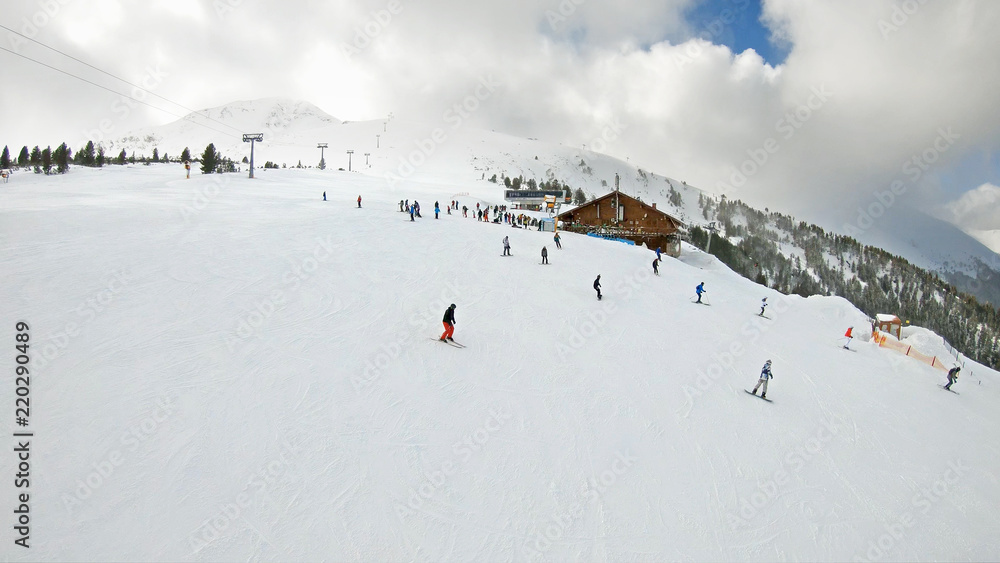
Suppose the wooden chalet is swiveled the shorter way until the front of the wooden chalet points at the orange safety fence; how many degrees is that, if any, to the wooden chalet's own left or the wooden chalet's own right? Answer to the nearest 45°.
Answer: approximately 45° to the wooden chalet's own left

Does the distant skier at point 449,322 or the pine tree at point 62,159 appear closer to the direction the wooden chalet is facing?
the distant skier

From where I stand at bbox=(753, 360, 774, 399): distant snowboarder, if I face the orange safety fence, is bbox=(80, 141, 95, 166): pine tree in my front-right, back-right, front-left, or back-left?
back-left

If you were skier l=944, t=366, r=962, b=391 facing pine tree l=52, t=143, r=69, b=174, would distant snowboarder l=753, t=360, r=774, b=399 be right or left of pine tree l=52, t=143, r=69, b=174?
left

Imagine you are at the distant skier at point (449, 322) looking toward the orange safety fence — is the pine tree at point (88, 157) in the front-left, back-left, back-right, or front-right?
back-left

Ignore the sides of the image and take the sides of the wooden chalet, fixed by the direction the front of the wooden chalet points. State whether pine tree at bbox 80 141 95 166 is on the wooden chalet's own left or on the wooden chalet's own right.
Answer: on the wooden chalet's own right

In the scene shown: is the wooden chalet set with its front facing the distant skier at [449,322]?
yes

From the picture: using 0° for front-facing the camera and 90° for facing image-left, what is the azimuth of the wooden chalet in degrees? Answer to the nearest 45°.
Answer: approximately 0°

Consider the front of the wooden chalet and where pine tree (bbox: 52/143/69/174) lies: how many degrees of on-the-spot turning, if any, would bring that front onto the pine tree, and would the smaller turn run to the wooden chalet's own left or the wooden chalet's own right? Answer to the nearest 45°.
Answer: approximately 45° to the wooden chalet's own right

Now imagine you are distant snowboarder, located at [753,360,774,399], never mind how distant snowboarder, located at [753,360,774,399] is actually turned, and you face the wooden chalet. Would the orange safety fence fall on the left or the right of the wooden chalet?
right

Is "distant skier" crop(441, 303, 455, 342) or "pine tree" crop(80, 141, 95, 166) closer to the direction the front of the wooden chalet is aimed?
the distant skier
